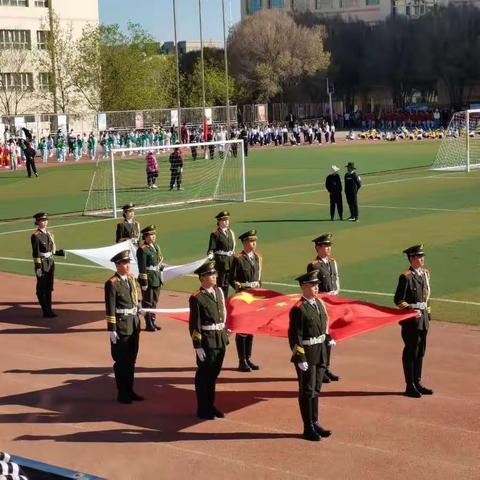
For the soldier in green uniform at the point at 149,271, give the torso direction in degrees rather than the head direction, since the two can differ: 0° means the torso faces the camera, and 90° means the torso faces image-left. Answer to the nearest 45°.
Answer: approximately 315°

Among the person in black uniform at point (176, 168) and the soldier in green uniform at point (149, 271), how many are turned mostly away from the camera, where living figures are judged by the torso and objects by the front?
1

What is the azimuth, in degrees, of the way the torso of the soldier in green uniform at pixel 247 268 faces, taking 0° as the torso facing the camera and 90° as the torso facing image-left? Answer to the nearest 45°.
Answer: approximately 315°

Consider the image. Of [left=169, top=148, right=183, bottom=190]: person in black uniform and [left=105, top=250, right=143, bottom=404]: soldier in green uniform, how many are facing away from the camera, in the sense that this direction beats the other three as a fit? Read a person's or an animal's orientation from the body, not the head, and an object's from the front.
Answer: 1

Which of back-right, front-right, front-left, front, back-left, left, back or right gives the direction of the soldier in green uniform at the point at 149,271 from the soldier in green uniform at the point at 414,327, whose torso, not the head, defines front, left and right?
back

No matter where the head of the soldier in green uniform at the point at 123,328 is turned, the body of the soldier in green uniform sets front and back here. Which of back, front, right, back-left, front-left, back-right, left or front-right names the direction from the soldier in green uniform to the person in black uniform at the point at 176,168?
back-left

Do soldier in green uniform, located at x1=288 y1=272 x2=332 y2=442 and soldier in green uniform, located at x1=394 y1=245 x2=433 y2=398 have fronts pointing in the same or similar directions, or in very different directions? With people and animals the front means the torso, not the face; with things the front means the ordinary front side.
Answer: same or similar directions

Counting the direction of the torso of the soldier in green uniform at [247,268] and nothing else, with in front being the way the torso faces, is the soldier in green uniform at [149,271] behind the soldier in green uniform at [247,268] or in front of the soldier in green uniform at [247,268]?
behind

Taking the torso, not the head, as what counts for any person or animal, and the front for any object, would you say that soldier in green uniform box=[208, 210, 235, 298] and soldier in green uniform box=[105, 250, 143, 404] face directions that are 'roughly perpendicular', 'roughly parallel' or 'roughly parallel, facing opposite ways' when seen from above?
roughly parallel

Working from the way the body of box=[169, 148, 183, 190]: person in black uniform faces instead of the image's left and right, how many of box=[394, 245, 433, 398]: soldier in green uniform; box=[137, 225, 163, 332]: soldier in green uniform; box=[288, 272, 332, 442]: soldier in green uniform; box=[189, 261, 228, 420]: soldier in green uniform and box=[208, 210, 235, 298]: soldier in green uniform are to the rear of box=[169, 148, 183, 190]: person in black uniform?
5

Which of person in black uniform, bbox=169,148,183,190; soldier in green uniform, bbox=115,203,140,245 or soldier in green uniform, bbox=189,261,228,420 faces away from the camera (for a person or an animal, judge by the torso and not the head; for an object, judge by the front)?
the person in black uniform

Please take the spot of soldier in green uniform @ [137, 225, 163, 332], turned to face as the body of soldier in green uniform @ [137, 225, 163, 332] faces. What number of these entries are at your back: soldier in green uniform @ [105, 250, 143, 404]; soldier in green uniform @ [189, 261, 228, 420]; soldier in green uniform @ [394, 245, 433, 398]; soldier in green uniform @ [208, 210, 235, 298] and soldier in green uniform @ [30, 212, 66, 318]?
1

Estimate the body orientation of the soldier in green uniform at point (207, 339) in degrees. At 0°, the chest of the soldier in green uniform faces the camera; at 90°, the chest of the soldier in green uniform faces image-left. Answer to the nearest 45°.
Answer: approximately 315°

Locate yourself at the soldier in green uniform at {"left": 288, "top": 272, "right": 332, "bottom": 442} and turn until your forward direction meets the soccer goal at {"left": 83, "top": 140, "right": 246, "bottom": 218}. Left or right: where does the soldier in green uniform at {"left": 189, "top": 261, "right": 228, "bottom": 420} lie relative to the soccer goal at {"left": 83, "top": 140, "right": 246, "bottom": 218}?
left

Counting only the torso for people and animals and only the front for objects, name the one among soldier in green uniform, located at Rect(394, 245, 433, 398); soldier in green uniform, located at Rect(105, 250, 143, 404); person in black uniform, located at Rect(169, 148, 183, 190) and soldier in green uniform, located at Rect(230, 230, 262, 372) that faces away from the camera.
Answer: the person in black uniform
